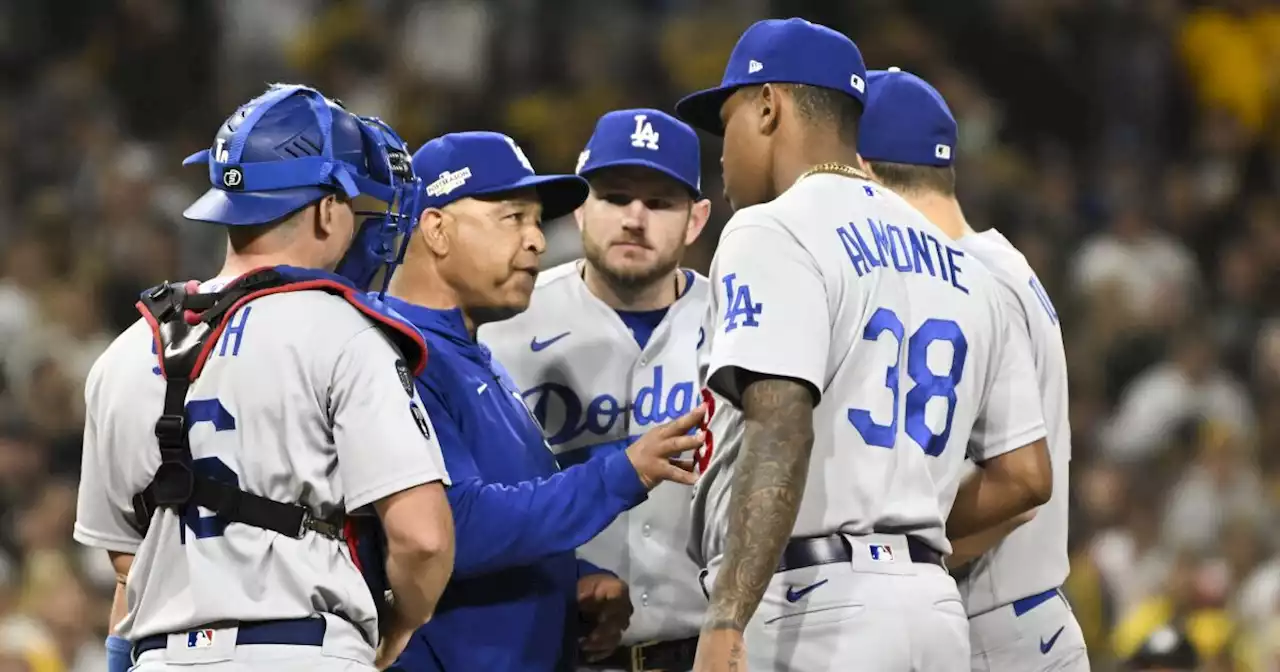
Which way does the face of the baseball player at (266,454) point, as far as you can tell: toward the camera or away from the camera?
away from the camera

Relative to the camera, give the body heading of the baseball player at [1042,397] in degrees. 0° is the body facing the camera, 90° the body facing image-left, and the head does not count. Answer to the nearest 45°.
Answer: approximately 135°

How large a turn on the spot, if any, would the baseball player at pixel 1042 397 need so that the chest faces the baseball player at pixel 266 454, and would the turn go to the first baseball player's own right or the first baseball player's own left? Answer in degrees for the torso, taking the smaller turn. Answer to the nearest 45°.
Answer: approximately 90° to the first baseball player's own left

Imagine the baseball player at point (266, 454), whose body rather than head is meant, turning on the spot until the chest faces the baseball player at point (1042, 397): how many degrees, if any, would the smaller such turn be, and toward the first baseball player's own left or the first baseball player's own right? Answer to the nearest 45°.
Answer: approximately 45° to the first baseball player's own right

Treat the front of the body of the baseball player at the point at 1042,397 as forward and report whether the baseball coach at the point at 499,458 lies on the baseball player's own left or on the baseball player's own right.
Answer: on the baseball player's own left

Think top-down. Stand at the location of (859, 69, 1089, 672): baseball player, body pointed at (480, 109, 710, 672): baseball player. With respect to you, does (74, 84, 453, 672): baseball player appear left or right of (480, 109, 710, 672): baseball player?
left

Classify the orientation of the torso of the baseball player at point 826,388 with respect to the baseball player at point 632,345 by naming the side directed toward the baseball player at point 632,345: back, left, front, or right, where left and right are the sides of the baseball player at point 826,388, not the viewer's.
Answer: front

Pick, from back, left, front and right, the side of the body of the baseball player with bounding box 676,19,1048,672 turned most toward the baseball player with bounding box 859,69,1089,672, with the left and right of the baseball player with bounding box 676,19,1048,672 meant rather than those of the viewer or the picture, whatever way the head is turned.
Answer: right

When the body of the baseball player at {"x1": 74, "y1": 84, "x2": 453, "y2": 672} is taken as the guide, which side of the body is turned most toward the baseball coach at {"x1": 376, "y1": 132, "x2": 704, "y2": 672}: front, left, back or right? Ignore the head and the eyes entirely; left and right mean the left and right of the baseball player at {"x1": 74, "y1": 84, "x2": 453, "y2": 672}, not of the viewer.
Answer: front

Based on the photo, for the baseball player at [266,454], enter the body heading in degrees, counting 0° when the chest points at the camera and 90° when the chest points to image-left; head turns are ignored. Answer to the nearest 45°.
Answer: approximately 225°

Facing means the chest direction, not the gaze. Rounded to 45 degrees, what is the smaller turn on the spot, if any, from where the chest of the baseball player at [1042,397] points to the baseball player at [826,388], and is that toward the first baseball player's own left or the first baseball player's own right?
approximately 90° to the first baseball player's own left
